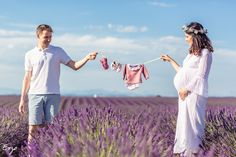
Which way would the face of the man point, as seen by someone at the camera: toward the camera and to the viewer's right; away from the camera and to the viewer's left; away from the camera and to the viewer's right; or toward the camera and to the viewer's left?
toward the camera and to the viewer's right

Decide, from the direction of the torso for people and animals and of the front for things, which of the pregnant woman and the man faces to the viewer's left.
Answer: the pregnant woman

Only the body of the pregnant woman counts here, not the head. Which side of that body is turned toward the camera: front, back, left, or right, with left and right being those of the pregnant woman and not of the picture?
left

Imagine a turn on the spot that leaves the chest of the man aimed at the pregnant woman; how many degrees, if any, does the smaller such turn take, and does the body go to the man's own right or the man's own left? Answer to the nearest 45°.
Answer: approximately 45° to the man's own left

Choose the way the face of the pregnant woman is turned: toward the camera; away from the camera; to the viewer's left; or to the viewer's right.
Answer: to the viewer's left
